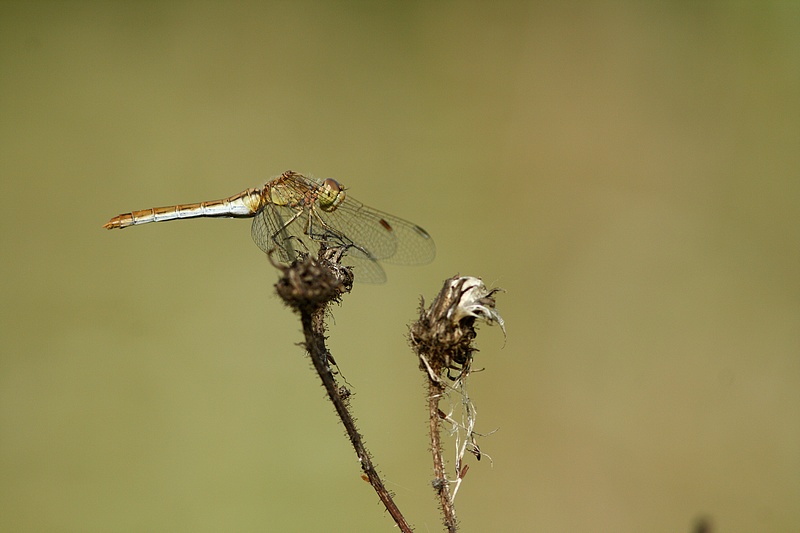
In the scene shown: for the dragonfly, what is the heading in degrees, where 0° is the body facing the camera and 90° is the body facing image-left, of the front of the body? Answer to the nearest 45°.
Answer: approximately 270°
